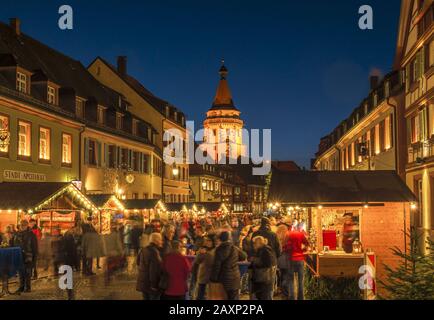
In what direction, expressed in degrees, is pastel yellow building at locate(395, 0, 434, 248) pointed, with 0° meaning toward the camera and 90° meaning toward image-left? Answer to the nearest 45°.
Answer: approximately 45°

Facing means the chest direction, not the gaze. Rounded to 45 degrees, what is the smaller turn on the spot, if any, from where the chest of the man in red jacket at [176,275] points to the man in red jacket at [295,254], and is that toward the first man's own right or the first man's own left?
approximately 45° to the first man's own right

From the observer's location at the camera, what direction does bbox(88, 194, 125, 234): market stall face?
facing the viewer and to the right of the viewer

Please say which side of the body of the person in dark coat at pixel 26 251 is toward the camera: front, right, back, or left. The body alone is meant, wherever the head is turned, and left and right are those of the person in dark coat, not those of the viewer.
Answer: left

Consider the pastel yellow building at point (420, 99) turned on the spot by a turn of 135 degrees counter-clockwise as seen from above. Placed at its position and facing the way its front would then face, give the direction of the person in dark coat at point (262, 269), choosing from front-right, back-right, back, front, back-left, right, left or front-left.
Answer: right

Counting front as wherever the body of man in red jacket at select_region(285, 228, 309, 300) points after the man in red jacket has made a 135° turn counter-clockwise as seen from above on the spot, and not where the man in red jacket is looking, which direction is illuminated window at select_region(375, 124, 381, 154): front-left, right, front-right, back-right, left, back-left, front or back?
back-right

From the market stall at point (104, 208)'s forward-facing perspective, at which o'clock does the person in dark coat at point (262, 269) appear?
The person in dark coat is roughly at 1 o'clock from the market stall.

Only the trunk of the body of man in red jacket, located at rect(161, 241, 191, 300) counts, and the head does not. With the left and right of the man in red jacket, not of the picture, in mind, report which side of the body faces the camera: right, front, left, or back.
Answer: back

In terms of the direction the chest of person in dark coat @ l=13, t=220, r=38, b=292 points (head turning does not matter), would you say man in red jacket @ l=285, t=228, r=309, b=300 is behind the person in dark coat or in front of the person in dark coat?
behind

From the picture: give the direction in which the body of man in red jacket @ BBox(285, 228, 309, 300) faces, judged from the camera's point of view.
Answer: away from the camera

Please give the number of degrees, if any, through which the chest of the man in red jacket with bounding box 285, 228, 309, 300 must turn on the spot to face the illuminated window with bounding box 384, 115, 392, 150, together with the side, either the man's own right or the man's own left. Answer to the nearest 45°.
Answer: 0° — they already face it
